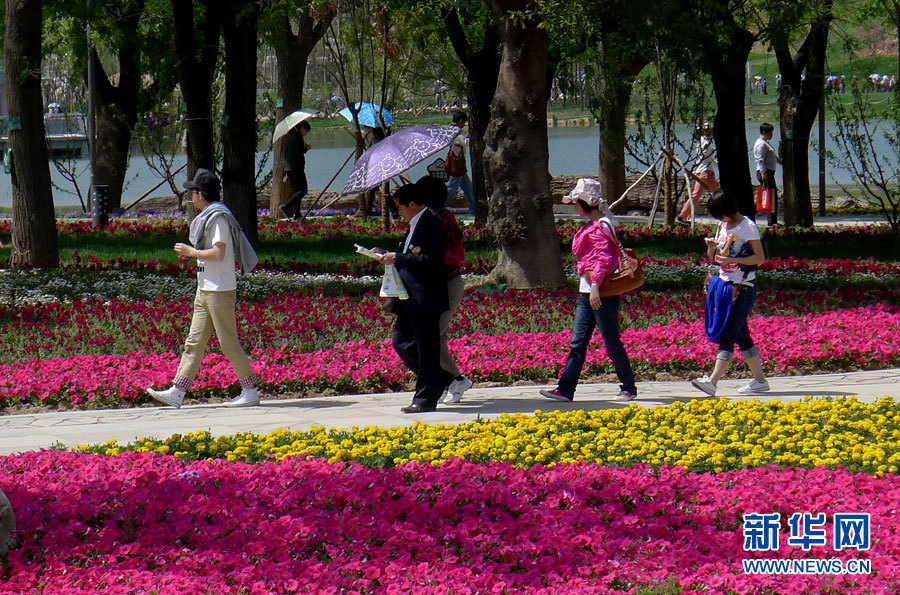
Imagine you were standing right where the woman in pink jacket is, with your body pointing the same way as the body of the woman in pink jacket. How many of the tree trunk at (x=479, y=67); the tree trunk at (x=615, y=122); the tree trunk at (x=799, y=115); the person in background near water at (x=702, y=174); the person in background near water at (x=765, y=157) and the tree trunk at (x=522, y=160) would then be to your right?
6

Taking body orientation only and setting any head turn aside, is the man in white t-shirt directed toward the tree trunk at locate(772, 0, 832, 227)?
no

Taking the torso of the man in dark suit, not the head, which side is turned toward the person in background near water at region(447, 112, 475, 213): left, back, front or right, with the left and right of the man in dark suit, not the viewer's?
right

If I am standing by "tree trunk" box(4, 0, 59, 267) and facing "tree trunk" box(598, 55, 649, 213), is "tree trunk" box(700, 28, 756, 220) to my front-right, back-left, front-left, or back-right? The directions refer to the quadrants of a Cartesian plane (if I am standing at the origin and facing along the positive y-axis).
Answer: front-right

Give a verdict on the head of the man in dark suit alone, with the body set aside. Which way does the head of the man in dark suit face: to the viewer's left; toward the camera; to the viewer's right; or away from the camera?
to the viewer's left

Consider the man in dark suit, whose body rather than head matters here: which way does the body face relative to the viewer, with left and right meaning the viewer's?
facing to the left of the viewer

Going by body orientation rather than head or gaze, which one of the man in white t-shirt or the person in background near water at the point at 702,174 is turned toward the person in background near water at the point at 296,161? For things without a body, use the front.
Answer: the person in background near water at the point at 702,174

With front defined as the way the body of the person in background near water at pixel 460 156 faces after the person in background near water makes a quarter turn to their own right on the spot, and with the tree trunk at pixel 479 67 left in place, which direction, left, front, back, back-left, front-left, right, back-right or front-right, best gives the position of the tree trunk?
back

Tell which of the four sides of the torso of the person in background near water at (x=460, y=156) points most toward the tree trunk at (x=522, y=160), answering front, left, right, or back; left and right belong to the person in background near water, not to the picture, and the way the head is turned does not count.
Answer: right

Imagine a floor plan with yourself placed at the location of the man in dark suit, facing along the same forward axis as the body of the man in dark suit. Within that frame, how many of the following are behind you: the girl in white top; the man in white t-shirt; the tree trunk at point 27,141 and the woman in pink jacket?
2
